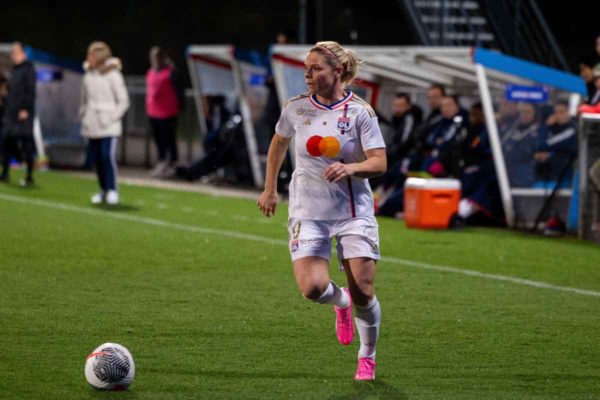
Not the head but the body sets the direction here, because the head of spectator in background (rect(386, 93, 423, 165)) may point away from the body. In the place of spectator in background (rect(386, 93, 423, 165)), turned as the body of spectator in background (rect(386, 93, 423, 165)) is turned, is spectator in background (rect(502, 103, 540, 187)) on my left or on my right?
on my left

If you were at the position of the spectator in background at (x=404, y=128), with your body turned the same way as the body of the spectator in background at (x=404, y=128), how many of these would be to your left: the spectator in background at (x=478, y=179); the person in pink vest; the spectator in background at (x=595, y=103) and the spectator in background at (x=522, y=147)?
3

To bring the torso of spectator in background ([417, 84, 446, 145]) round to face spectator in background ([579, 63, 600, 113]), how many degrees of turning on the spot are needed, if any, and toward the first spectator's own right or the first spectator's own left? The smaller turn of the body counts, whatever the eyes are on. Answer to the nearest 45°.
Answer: approximately 90° to the first spectator's own left

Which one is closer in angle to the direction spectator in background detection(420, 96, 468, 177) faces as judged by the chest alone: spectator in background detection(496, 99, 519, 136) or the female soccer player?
the female soccer player

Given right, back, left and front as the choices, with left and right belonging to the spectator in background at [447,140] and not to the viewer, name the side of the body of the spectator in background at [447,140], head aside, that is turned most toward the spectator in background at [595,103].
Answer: left
